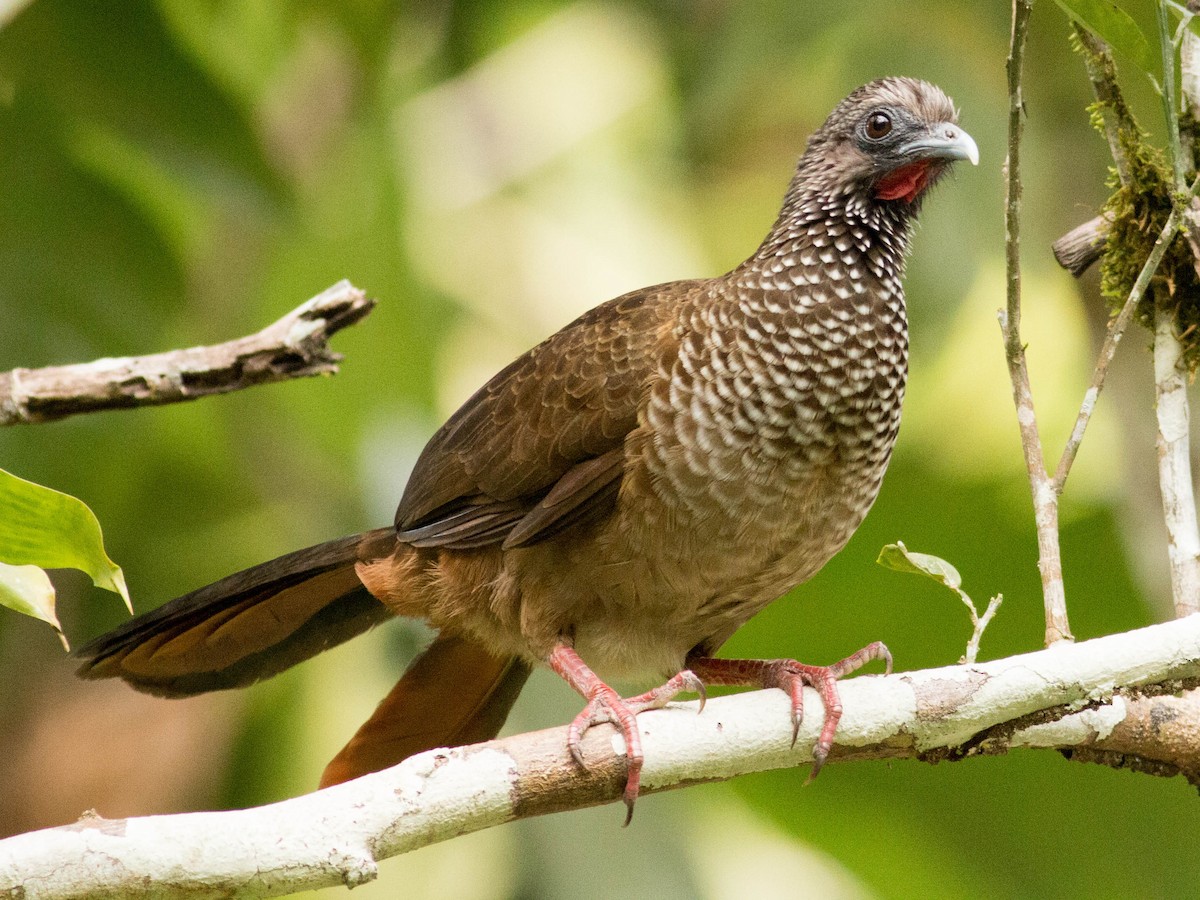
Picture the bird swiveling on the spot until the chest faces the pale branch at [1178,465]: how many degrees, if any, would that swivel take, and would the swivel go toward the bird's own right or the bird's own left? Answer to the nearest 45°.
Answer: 0° — it already faces it

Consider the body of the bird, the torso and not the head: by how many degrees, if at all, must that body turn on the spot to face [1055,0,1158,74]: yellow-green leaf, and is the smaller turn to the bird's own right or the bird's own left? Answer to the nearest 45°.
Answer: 0° — it already faces it

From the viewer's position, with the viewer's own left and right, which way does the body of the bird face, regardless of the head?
facing the viewer and to the right of the viewer

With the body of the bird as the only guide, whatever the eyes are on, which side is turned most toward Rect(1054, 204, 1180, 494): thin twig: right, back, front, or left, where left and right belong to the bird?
front

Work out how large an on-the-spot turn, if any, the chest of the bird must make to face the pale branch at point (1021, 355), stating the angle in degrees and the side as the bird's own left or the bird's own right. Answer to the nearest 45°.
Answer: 0° — it already faces it
